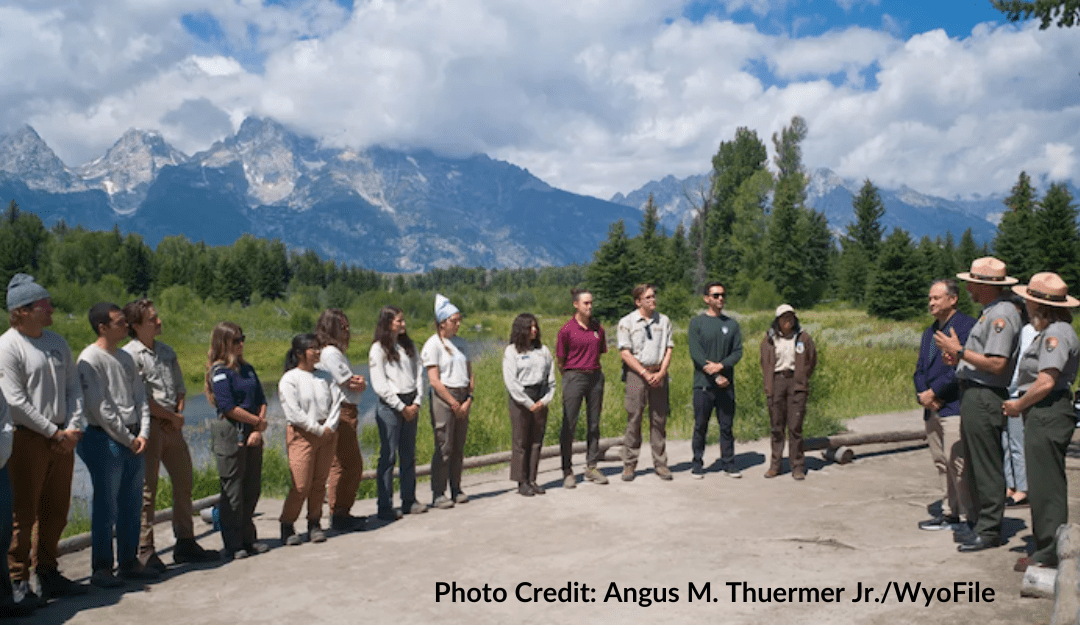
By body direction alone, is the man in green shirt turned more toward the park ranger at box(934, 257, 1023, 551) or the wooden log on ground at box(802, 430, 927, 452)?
the park ranger

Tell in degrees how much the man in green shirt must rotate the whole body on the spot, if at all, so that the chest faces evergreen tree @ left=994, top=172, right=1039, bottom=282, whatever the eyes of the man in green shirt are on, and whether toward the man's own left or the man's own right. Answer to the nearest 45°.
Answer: approximately 180°

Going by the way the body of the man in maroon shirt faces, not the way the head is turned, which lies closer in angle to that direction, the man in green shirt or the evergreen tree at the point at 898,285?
the man in green shirt

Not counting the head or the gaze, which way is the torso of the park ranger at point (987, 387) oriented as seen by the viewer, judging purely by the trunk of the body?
to the viewer's left

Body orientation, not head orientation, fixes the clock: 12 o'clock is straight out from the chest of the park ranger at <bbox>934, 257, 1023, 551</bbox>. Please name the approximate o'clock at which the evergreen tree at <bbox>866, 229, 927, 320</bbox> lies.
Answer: The evergreen tree is roughly at 3 o'clock from the park ranger.

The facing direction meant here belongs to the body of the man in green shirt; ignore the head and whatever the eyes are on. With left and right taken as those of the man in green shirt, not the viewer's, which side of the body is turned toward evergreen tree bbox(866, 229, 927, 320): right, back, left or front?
back

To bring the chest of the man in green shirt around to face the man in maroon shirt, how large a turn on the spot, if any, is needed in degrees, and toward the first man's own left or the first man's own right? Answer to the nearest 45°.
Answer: approximately 45° to the first man's own right

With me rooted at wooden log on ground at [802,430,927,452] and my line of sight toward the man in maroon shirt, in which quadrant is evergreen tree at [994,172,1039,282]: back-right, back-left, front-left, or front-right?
back-right

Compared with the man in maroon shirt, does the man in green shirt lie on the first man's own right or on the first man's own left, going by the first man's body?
on the first man's own left

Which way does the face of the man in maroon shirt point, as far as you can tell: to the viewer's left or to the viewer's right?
to the viewer's right

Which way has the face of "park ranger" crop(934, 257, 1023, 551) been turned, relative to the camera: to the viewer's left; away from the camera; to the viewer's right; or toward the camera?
to the viewer's left

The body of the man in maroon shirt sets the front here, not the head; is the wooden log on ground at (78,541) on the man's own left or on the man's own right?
on the man's own right

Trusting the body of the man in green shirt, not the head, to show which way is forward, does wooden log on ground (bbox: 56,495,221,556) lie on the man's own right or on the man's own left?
on the man's own right

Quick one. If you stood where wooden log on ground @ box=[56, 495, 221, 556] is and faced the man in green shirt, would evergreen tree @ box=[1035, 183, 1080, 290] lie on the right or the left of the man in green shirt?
left
